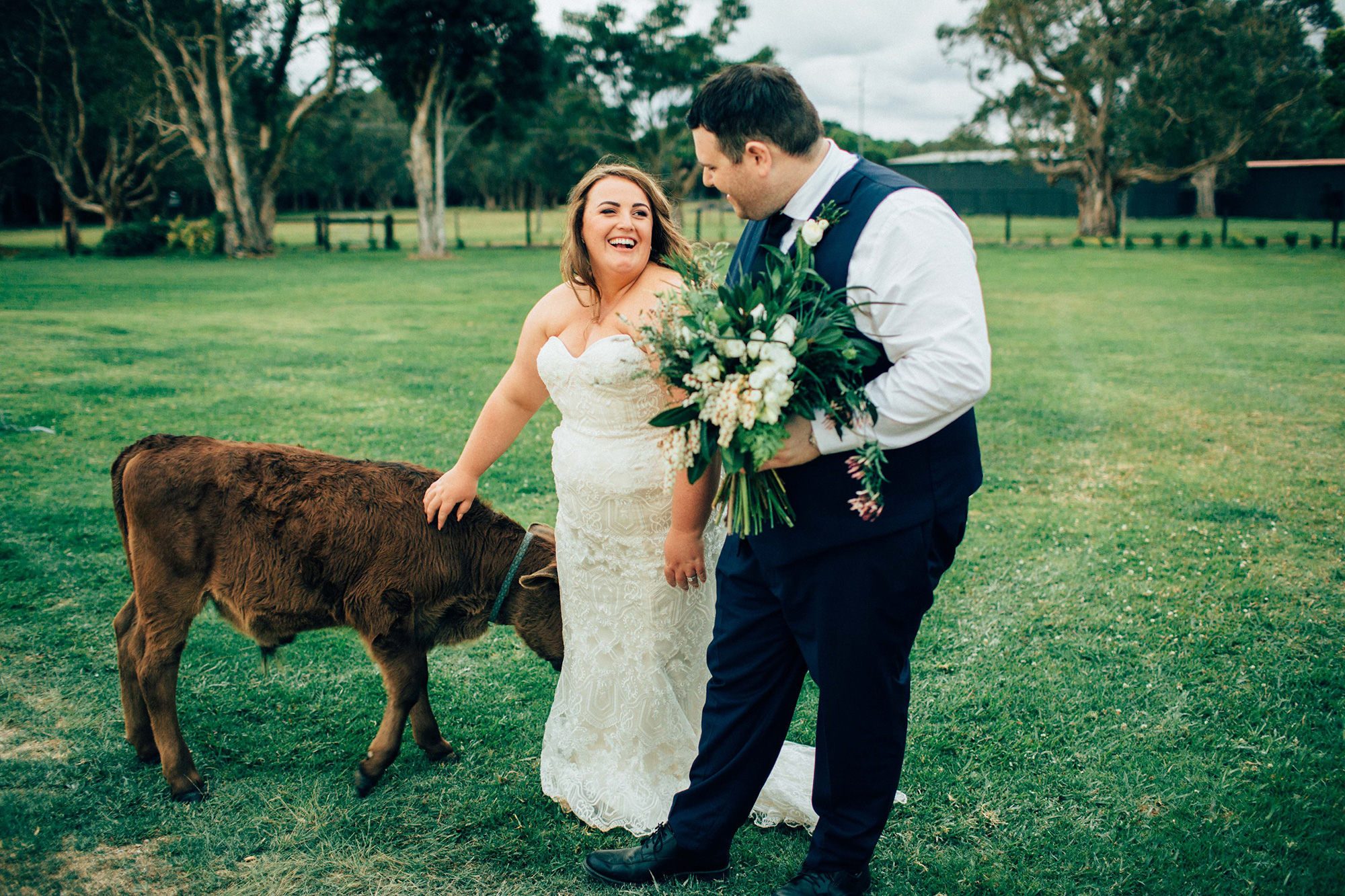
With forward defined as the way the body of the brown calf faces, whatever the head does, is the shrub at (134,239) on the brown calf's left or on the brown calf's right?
on the brown calf's left

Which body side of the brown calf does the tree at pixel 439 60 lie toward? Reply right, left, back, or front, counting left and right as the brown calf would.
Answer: left

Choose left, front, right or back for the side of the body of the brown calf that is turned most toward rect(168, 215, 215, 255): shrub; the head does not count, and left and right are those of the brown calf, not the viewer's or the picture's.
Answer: left

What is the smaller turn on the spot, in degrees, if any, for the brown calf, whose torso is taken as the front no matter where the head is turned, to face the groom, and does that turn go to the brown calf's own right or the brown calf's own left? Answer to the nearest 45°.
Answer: approximately 45° to the brown calf's own right

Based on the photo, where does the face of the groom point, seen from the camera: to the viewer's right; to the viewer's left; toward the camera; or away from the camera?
to the viewer's left

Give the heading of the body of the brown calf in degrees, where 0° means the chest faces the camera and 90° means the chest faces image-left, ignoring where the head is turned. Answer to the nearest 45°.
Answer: approximately 270°

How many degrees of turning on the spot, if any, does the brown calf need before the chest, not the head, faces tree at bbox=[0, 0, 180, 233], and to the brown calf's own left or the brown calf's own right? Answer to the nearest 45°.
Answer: approximately 90° to the brown calf's own left

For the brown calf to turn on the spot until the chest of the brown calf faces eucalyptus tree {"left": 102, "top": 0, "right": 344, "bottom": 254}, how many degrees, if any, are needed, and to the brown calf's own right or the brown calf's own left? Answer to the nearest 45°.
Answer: approximately 90° to the brown calf's own left

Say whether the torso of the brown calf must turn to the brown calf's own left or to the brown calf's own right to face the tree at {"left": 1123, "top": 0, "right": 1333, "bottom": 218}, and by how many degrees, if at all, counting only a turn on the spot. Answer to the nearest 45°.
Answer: approximately 45° to the brown calf's own left

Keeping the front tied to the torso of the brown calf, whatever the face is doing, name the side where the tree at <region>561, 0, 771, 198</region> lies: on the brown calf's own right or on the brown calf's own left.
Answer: on the brown calf's own left
